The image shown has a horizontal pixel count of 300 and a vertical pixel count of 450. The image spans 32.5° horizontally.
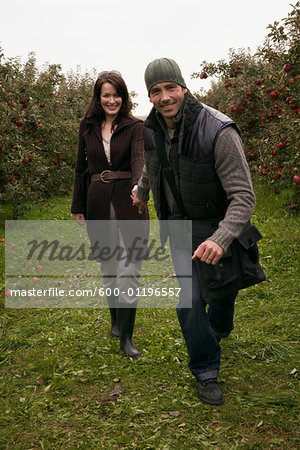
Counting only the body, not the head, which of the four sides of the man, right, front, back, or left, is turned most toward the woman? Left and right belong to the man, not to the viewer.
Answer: right

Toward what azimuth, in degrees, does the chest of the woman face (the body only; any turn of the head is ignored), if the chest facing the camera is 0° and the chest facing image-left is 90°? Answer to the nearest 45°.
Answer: approximately 0°

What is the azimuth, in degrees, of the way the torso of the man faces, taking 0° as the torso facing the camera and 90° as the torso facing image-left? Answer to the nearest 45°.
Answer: approximately 45°
